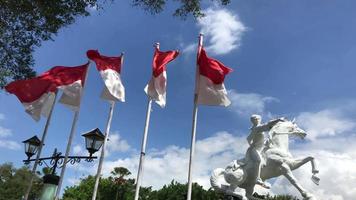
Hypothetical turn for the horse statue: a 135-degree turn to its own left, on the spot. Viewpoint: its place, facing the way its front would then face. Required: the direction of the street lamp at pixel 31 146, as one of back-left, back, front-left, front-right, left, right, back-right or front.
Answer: front-left

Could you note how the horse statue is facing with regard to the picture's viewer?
facing to the right of the viewer

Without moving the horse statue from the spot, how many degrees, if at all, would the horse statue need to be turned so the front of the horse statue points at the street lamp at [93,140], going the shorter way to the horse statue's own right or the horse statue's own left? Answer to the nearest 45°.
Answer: approximately 180°

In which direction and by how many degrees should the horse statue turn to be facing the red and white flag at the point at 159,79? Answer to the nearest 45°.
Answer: approximately 135° to its right

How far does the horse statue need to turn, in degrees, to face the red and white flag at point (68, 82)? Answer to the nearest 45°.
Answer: approximately 180°

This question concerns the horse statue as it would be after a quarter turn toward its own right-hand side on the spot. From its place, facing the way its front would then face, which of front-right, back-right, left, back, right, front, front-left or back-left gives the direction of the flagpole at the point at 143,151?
front-right

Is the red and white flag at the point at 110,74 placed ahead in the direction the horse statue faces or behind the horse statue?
behind
